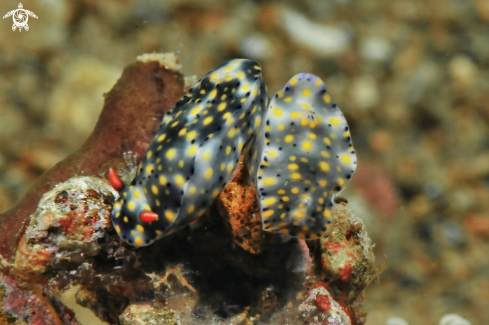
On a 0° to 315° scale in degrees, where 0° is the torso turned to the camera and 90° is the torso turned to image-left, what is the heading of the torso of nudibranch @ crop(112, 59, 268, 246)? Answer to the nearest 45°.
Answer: approximately 45°

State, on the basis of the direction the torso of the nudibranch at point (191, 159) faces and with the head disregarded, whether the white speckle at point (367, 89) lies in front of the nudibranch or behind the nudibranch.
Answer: behind

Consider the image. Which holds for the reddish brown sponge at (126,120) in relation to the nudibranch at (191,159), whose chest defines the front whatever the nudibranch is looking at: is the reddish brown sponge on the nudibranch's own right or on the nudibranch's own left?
on the nudibranch's own right
